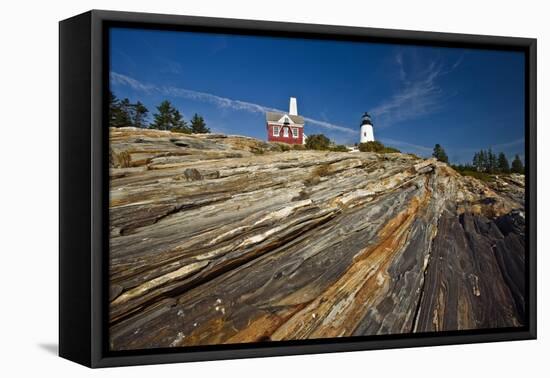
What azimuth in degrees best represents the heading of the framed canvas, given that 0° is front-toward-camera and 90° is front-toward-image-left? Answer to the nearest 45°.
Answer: approximately 315°
